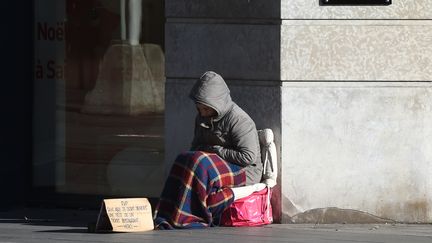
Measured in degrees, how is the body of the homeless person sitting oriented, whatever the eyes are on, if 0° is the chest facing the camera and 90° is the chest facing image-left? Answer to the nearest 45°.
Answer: approximately 45°

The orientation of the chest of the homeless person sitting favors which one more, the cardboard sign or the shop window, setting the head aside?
the cardboard sign

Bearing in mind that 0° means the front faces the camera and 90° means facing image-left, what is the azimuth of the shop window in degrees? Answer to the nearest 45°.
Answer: approximately 0°

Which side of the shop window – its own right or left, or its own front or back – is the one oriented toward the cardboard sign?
front

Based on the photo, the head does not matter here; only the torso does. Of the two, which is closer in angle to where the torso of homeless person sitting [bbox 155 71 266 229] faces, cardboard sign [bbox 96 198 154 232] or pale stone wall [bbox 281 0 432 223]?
the cardboard sign

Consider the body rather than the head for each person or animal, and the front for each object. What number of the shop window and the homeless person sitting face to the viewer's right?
0

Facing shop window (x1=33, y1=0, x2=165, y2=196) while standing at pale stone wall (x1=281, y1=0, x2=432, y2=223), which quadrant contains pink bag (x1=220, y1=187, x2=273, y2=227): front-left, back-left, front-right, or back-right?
front-left

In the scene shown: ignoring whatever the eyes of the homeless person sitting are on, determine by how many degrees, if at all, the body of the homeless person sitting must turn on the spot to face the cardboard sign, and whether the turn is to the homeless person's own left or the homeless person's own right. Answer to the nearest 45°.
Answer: approximately 45° to the homeless person's own right
